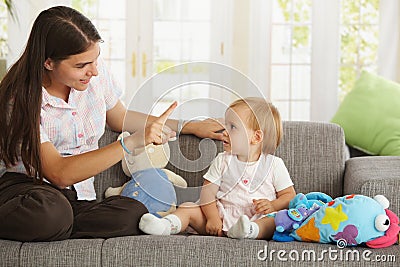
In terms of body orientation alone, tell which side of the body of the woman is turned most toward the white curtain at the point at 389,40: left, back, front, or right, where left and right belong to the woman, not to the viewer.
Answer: left

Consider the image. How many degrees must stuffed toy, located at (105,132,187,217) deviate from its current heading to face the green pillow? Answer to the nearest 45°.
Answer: approximately 180°

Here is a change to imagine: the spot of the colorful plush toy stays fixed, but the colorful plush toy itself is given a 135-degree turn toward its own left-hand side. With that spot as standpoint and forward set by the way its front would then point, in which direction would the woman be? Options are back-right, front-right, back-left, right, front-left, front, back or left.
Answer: front-left

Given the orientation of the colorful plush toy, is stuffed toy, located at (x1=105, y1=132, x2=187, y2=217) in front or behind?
behind

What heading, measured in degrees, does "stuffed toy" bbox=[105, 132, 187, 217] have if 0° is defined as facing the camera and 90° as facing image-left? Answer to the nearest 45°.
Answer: approximately 45°

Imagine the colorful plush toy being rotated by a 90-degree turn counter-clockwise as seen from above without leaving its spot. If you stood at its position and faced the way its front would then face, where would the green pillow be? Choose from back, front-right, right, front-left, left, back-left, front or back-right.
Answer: front

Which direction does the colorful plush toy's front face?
to the viewer's right

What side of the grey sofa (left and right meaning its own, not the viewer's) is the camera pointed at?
front

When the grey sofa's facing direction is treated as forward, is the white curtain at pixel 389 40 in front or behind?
behind
